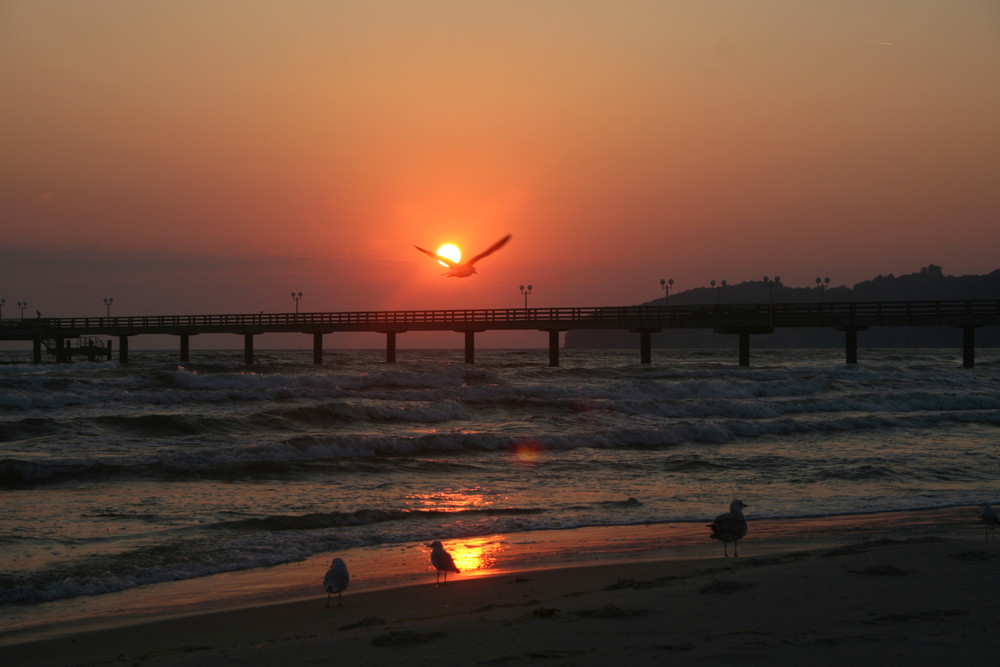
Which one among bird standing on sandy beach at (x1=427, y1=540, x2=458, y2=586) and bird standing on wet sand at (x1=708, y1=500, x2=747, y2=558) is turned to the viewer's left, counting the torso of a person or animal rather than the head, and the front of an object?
bird standing on sandy beach at (x1=427, y1=540, x2=458, y2=586)

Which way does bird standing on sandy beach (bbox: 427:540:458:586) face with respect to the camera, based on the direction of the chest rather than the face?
to the viewer's left

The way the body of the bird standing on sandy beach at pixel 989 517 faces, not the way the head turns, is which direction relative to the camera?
to the viewer's left

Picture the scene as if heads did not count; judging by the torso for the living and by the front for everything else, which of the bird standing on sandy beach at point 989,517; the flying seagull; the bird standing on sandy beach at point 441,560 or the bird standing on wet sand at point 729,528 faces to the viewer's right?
the bird standing on wet sand at point 729,528

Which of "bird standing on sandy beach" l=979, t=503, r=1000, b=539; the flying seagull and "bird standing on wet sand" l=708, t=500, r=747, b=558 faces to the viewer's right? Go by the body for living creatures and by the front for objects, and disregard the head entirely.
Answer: "bird standing on wet sand" l=708, t=500, r=747, b=558

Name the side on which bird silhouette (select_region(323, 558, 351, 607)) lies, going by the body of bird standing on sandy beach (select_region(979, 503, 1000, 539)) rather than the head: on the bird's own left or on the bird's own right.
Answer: on the bird's own left

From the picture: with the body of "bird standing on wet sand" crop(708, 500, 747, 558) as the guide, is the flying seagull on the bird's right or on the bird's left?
on the bird's left

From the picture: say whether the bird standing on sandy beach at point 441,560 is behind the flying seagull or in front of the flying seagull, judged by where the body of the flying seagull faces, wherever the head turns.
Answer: in front

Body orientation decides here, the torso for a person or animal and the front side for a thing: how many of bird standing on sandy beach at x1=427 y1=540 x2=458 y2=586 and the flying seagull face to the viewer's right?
1

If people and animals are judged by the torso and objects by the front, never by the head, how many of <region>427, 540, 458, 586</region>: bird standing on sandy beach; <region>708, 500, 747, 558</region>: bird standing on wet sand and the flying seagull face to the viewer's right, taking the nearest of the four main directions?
1

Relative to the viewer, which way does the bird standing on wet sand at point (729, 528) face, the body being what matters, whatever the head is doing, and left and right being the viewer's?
facing to the right of the viewer

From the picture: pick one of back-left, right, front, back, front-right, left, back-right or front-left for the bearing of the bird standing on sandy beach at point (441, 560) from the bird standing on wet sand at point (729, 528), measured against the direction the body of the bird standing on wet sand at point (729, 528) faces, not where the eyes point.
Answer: back-right

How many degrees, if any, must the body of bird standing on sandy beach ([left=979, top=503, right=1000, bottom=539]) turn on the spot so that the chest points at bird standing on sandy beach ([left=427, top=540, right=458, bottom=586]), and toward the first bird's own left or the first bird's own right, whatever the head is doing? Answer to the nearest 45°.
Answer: approximately 45° to the first bird's own left

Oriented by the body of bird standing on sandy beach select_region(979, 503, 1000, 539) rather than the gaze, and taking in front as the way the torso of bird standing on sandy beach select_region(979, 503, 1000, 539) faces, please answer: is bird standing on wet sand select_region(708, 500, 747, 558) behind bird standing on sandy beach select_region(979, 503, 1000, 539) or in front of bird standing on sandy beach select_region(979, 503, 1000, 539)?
in front

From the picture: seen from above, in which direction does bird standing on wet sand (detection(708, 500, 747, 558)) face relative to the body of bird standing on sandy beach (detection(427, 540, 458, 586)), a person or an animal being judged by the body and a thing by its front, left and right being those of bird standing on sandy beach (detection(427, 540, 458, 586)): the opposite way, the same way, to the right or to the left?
the opposite way
